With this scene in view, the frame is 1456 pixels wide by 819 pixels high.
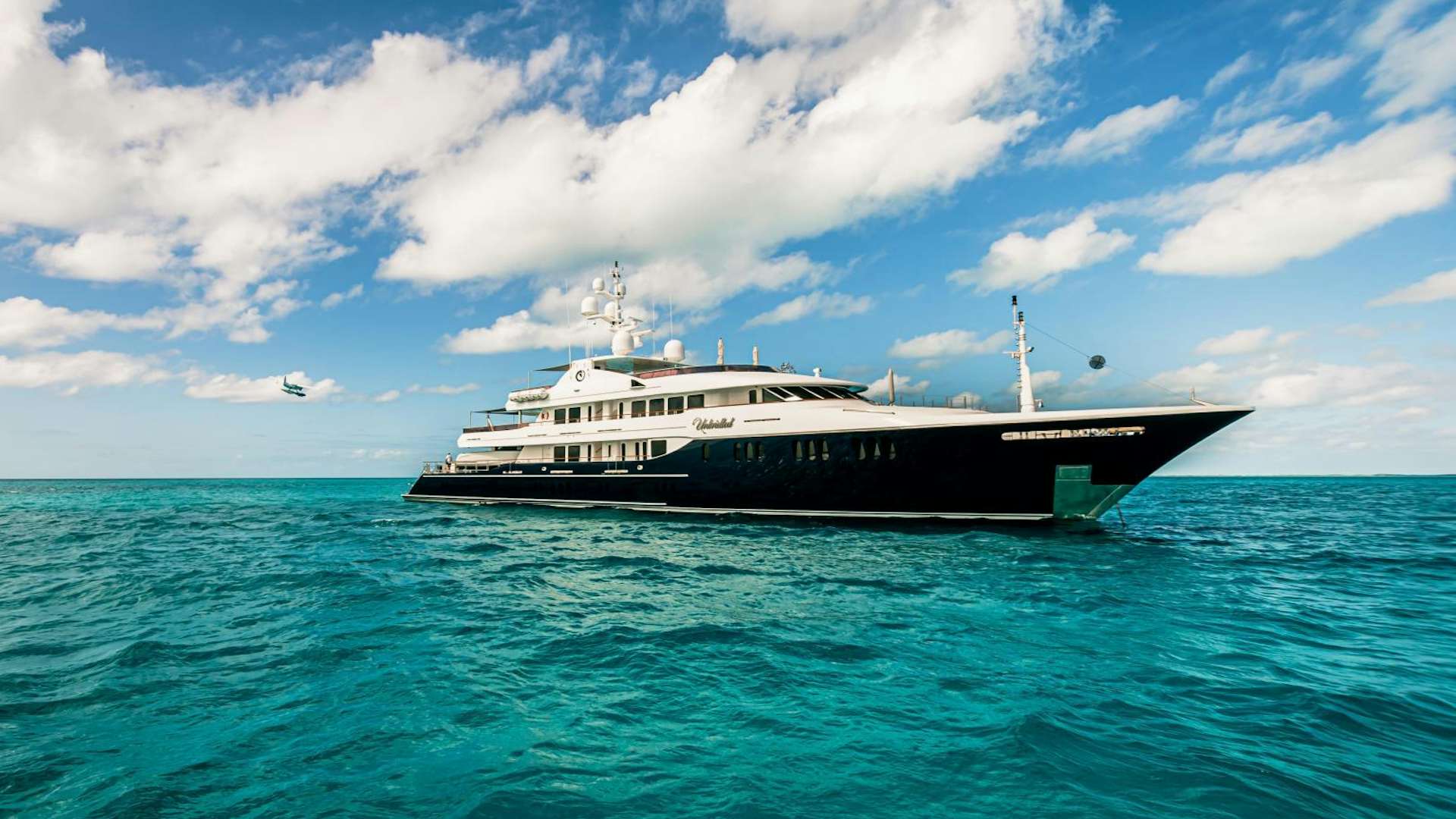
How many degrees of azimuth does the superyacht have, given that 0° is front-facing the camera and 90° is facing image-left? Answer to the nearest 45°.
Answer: approximately 315°
